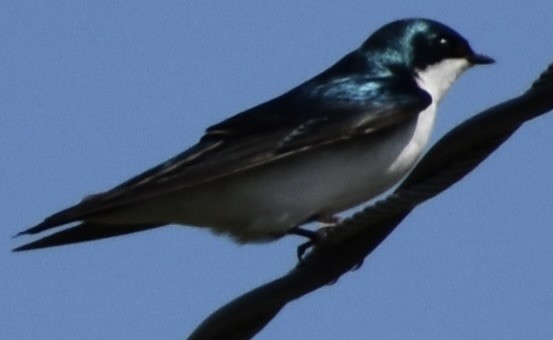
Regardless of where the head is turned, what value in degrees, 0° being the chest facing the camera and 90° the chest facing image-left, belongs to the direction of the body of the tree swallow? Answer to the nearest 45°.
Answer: approximately 270°
